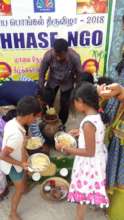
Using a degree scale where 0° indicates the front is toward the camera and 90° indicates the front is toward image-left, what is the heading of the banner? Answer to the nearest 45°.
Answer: approximately 0°

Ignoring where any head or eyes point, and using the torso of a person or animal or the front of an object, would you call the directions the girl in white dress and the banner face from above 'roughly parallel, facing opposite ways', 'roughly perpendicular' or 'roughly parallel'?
roughly perpendicular

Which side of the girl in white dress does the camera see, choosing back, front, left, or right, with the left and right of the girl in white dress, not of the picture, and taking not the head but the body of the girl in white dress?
left

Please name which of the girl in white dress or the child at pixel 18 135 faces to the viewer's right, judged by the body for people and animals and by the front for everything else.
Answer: the child

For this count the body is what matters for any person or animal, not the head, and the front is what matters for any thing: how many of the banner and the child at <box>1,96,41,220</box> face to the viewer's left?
0

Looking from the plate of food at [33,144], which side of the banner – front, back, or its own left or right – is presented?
front

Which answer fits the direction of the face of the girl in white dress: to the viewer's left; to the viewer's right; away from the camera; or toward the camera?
to the viewer's left

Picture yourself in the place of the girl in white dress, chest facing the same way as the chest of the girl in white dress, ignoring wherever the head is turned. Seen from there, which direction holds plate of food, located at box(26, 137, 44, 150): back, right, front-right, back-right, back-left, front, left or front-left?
front-right

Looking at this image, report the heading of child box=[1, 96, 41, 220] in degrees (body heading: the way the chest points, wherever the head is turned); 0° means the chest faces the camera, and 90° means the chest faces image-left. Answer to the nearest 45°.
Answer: approximately 270°

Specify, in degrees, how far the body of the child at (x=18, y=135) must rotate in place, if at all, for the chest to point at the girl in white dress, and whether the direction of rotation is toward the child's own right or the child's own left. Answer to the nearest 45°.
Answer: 0° — they already face them

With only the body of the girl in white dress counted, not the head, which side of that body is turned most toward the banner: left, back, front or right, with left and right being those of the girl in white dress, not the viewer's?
right

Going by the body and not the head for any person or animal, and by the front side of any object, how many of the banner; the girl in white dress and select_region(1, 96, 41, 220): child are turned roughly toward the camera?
1

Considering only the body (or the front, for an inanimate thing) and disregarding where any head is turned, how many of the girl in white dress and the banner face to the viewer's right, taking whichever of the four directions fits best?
0

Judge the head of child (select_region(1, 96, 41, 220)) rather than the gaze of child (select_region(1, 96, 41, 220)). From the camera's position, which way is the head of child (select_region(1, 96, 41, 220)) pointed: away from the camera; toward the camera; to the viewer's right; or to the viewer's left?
to the viewer's right
